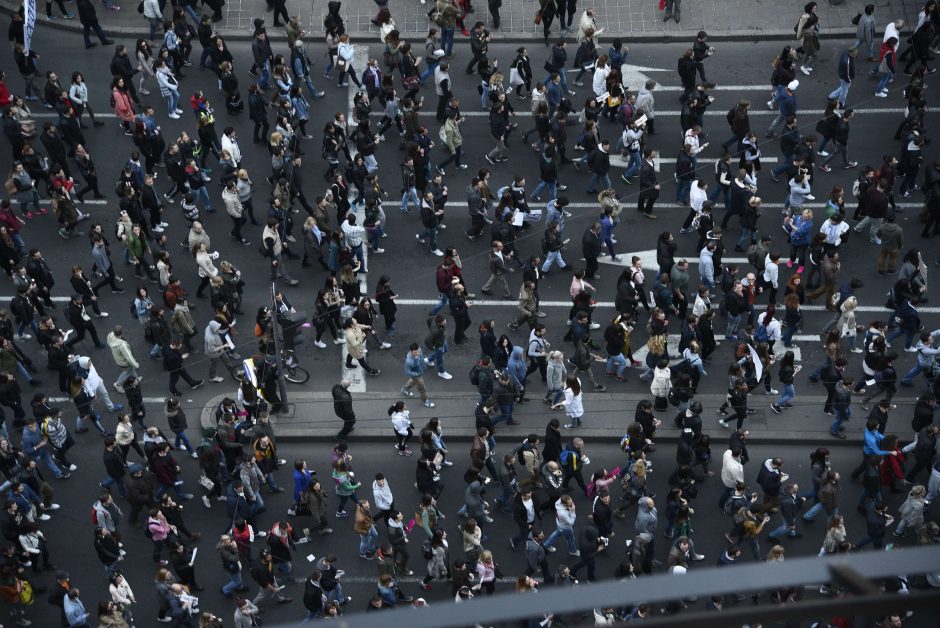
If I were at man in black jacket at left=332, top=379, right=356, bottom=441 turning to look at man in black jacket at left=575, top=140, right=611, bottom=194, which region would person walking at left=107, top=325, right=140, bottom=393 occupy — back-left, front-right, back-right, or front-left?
back-left

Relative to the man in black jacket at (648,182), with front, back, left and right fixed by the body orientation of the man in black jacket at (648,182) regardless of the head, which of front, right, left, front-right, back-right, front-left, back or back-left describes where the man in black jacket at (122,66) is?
back

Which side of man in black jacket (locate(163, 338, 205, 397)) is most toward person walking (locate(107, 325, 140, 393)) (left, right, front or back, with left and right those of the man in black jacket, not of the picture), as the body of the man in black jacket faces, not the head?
back

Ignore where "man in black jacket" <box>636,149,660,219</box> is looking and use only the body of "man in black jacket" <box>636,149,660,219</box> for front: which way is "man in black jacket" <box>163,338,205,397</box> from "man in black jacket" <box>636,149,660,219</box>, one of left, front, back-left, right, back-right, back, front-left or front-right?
back-right

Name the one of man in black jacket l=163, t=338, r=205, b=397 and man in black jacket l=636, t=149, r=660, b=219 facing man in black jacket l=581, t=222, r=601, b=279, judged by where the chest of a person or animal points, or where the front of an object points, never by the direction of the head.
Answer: man in black jacket l=163, t=338, r=205, b=397

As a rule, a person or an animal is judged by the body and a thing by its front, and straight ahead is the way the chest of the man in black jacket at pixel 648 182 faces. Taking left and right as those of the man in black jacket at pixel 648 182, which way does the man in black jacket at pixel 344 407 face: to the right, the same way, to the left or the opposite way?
the same way

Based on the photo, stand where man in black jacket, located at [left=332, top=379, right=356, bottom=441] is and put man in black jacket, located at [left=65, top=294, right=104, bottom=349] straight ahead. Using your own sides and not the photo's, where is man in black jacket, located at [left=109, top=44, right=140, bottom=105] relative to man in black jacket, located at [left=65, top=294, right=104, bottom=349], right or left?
right
